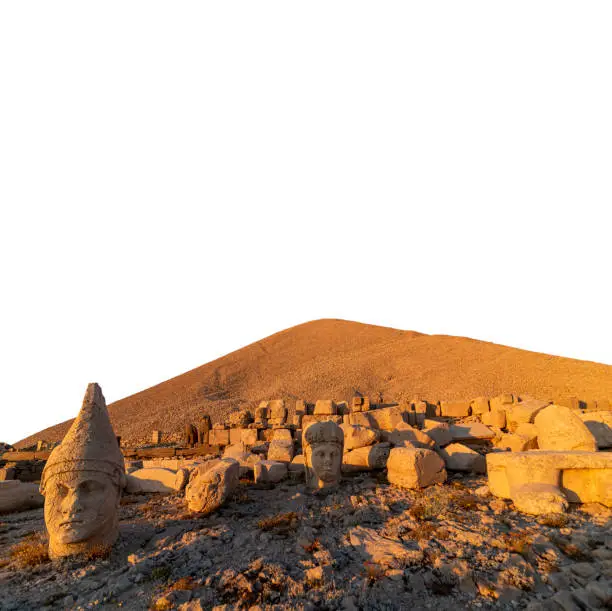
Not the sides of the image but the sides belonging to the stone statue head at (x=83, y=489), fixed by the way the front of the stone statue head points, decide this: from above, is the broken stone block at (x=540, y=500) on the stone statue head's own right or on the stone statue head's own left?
on the stone statue head's own left

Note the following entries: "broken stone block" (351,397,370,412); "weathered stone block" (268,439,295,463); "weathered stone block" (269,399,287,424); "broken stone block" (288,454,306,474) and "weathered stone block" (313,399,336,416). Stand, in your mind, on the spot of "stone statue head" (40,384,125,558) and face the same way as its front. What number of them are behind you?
5

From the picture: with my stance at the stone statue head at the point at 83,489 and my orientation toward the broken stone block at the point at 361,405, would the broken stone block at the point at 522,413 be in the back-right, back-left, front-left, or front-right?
front-right

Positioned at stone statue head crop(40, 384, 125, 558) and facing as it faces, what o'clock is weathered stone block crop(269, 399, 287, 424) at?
The weathered stone block is roughly at 6 o'clock from the stone statue head.

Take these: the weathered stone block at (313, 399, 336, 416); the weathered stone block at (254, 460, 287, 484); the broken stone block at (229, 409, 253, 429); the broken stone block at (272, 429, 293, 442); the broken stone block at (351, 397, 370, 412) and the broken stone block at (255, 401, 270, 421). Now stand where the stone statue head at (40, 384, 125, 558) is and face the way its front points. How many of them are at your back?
6

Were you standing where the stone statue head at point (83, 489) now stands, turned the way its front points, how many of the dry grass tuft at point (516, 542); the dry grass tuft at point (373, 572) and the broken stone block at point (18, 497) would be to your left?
2

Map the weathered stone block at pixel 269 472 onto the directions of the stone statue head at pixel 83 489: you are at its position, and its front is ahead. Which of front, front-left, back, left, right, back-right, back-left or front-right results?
back

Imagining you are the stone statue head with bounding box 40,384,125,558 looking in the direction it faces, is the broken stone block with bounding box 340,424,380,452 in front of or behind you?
behind

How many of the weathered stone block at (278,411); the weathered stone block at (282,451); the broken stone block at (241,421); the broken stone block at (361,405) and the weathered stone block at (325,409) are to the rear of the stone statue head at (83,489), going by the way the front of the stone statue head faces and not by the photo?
5

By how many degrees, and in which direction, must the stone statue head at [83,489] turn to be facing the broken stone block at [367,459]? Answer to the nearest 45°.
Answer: approximately 135° to its left

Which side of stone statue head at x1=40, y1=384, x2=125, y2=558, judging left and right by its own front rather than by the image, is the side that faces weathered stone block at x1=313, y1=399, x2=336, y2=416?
back

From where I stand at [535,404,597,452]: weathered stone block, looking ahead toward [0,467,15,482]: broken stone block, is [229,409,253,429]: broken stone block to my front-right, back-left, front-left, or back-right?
front-right

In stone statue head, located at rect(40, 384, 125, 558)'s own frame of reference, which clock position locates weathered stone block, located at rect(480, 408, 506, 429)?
The weathered stone block is roughly at 7 o'clock from the stone statue head.

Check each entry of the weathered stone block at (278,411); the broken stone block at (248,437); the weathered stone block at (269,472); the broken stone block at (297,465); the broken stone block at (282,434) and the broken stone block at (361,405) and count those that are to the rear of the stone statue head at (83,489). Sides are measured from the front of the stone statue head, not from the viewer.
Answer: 6

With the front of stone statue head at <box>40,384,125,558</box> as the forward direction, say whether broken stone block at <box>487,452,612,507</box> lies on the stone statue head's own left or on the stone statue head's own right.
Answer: on the stone statue head's own left

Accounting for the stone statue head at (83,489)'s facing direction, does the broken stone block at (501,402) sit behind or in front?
behind

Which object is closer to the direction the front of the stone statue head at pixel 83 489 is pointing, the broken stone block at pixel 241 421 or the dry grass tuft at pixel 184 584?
the dry grass tuft

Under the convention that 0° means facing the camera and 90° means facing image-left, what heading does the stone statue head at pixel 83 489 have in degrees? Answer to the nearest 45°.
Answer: approximately 45°
